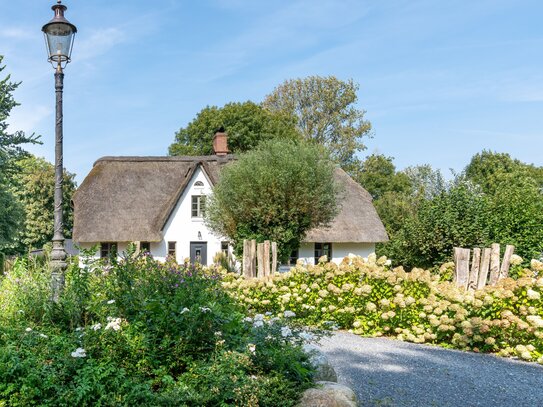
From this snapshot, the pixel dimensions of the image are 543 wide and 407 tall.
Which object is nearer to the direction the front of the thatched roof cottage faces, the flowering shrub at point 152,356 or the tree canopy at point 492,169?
the flowering shrub

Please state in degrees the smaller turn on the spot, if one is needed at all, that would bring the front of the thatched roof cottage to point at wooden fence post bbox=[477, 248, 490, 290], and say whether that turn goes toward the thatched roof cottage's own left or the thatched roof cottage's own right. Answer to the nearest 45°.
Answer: approximately 45° to the thatched roof cottage's own left

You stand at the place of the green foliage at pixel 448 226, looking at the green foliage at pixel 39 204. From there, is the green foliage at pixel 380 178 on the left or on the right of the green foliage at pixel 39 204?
right

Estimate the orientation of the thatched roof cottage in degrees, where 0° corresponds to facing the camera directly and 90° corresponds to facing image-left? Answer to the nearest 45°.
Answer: approximately 0°

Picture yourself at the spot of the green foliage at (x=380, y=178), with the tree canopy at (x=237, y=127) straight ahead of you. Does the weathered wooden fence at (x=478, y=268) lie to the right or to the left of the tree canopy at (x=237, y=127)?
left

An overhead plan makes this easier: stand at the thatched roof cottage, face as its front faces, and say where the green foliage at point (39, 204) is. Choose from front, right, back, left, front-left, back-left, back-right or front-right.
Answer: back-right

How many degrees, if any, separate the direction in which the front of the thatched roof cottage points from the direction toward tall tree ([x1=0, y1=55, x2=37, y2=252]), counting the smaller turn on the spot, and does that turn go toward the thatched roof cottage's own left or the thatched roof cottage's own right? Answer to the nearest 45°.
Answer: approximately 45° to the thatched roof cottage's own right
